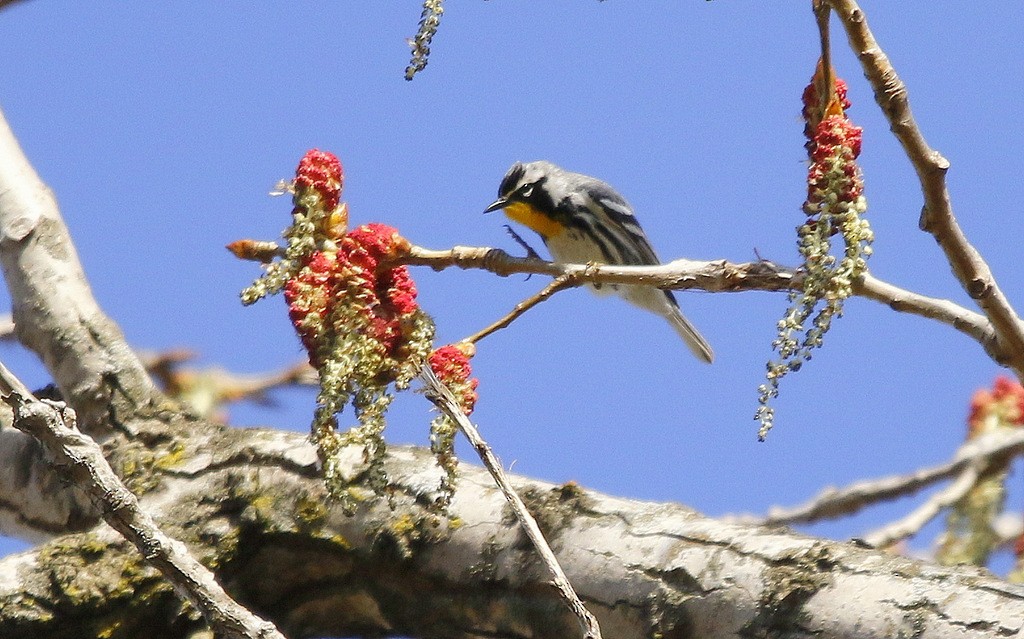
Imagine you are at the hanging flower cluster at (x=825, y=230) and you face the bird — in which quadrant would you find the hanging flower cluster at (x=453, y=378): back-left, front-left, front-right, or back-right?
front-left

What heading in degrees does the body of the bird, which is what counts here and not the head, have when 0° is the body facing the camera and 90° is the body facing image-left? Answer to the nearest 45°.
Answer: approximately 90°

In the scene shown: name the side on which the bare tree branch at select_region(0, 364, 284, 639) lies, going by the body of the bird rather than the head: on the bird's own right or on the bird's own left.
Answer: on the bird's own left

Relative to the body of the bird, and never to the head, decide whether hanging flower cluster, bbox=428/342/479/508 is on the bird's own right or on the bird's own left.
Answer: on the bird's own left
